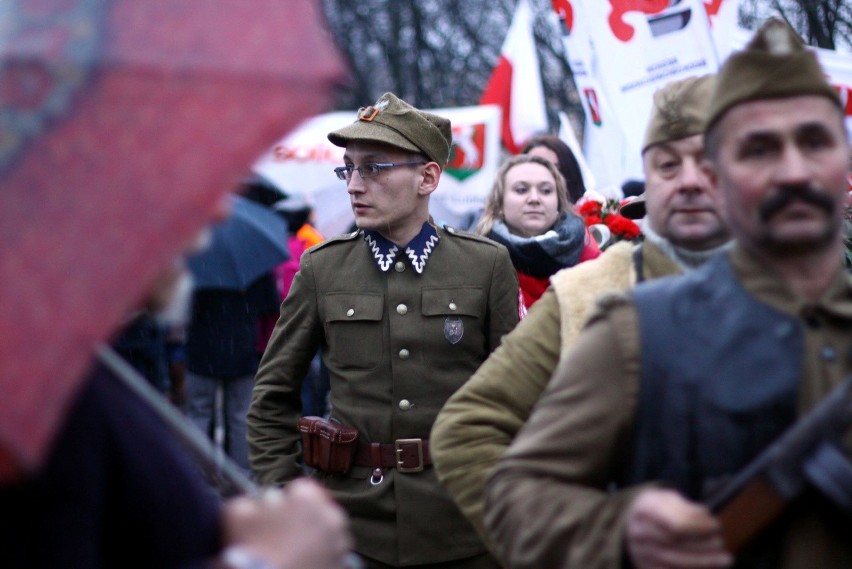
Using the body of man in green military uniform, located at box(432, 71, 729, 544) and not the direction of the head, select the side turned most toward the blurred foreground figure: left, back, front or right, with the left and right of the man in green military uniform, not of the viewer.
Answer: front

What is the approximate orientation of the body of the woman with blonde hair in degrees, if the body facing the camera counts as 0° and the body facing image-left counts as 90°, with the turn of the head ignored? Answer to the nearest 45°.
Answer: approximately 0°

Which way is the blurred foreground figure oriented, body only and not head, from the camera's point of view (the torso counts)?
to the viewer's right

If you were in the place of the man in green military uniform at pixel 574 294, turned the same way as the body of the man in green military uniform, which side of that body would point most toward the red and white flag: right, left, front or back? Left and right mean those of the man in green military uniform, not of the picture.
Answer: back

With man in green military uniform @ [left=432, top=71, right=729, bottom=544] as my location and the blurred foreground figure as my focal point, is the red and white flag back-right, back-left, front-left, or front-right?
back-right

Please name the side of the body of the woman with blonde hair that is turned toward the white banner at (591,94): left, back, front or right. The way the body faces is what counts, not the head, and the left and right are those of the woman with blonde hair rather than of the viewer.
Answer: back

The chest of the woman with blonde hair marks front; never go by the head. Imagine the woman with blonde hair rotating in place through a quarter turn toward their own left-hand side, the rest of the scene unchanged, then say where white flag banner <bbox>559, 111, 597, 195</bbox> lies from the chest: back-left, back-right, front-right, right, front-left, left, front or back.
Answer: left

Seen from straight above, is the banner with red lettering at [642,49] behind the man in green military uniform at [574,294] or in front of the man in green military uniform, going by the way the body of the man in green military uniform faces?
behind

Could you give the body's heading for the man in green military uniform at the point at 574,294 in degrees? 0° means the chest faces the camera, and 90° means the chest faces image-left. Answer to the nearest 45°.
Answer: approximately 0°

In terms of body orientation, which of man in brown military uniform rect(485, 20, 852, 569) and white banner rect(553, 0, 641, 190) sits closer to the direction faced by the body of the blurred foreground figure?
the man in brown military uniform
